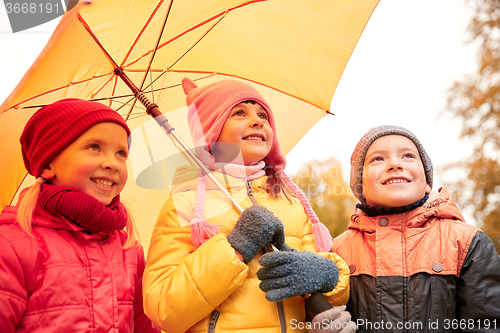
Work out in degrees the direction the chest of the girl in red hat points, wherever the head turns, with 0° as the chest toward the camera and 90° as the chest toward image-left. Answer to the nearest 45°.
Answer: approximately 315°

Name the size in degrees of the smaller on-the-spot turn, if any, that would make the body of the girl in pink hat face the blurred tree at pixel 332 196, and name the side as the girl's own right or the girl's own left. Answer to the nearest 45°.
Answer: approximately 135° to the girl's own left

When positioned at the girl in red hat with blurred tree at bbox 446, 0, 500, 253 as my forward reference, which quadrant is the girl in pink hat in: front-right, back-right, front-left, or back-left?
front-right

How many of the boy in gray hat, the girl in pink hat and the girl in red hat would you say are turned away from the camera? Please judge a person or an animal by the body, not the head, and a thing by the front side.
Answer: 0

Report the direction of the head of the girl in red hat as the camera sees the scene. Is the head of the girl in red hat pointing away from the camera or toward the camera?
toward the camera

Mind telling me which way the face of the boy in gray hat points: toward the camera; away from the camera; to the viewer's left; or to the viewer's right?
toward the camera

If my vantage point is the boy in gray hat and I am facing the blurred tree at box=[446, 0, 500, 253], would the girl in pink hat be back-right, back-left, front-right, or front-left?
back-left

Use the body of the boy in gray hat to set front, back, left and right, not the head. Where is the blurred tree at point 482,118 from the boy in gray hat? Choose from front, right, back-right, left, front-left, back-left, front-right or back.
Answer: back

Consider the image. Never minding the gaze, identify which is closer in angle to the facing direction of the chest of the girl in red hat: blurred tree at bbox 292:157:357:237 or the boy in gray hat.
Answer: the boy in gray hat

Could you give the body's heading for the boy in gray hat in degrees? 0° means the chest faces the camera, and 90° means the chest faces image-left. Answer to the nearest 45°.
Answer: approximately 0°

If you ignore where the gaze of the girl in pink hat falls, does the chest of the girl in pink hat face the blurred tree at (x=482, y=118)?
no

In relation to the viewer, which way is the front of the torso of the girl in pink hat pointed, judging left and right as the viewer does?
facing the viewer and to the right of the viewer

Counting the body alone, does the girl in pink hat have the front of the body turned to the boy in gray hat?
no

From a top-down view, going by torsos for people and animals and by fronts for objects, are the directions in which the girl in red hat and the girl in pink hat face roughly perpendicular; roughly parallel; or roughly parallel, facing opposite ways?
roughly parallel

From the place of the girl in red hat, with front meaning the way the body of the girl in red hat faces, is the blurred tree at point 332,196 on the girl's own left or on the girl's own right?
on the girl's own left
